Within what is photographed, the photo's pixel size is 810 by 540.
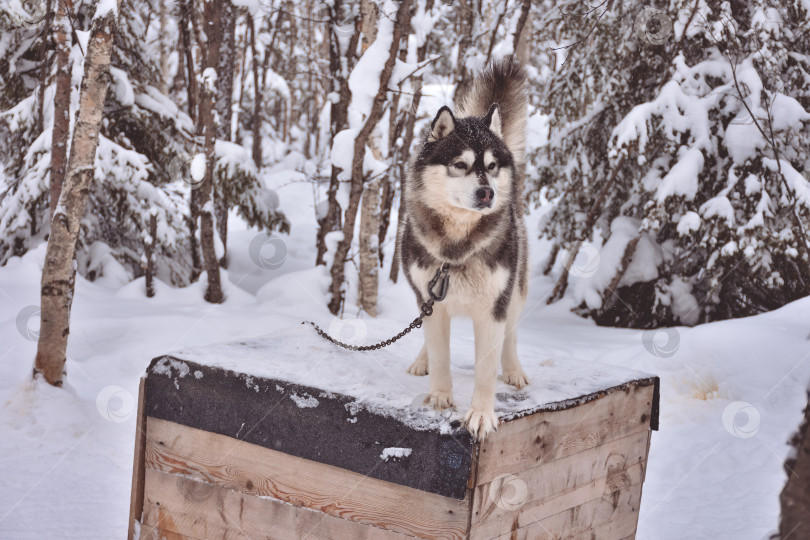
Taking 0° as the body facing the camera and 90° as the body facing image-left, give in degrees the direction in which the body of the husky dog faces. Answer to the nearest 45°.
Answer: approximately 0°

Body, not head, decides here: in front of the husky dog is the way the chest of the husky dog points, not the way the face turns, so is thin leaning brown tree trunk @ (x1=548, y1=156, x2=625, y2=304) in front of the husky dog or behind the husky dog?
behind

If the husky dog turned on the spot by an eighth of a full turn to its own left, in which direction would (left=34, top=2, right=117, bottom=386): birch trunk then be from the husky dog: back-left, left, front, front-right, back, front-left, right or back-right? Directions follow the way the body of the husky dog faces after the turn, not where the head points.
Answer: back

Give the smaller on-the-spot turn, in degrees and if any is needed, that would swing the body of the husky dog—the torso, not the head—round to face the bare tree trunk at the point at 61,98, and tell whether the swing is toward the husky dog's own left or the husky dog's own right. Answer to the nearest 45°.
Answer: approximately 135° to the husky dog's own right

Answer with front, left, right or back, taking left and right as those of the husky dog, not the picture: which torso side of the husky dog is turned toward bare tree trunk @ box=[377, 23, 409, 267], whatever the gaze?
back

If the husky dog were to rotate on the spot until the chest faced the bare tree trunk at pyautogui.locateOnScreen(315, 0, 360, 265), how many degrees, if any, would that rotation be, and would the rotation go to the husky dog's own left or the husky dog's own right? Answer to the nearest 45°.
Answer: approximately 180°

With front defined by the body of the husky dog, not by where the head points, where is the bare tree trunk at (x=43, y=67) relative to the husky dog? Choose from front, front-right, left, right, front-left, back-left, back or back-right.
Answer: back-right

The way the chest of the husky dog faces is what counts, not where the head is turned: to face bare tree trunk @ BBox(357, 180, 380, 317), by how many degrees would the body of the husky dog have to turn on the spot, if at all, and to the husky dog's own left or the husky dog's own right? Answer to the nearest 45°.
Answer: approximately 180°
